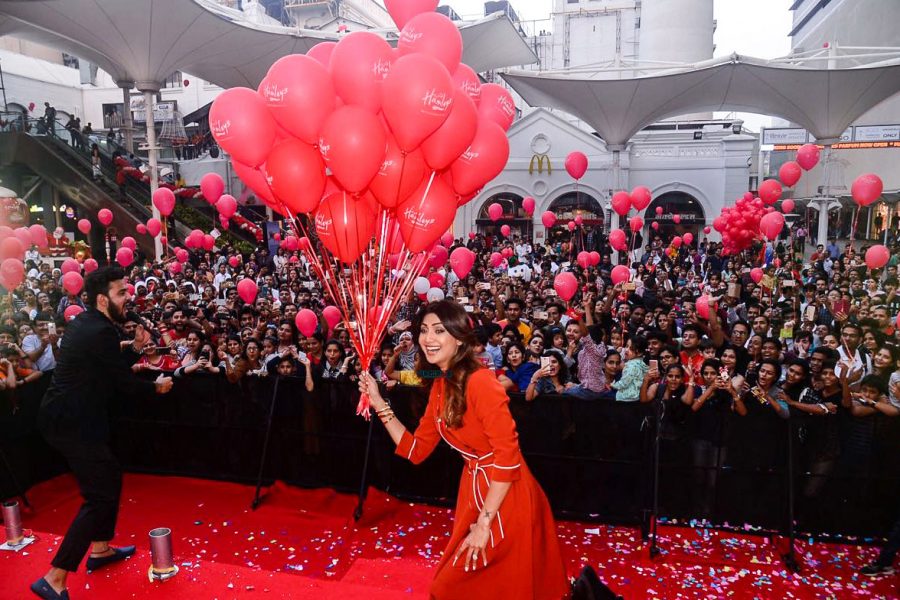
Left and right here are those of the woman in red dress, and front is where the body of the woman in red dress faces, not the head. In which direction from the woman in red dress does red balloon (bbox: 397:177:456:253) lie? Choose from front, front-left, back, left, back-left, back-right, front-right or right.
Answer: back-right

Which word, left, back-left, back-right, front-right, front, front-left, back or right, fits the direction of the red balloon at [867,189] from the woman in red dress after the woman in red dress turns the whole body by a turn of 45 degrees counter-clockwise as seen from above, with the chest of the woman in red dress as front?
back-left

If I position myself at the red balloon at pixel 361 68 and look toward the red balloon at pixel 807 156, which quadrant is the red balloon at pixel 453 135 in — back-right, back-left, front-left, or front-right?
front-right

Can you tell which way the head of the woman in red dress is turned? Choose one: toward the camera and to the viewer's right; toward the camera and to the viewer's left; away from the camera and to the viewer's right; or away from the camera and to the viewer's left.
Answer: toward the camera and to the viewer's left

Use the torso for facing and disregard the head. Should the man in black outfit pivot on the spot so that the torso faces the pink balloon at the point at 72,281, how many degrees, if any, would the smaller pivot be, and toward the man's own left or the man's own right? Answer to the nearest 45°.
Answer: approximately 90° to the man's own left

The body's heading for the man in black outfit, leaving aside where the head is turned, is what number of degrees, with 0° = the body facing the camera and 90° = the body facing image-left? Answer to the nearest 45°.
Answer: approximately 270°

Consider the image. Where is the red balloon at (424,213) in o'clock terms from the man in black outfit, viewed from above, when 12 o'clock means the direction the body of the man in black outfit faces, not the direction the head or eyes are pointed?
The red balloon is roughly at 12 o'clock from the man in black outfit.

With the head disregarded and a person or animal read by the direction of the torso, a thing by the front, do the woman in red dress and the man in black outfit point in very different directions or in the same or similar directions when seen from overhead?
very different directions

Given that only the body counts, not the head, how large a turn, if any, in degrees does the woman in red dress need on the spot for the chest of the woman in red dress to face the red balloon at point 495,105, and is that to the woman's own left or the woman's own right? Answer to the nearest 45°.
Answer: approximately 135° to the woman's own right

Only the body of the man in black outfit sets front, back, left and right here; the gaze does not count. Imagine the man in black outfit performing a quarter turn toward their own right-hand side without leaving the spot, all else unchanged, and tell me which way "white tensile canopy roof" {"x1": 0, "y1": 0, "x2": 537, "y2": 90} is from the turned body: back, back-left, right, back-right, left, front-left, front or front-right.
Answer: back

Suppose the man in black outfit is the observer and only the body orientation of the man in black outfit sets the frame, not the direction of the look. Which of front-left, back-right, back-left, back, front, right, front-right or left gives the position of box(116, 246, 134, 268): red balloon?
left

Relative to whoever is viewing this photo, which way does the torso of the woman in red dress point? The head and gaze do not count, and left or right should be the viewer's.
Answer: facing the viewer and to the left of the viewer

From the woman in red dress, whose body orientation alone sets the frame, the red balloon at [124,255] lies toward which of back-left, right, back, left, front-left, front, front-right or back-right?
right

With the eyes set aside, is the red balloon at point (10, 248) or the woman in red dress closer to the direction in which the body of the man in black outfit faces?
the woman in red dress

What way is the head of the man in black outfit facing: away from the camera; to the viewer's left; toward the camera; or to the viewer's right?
to the viewer's right

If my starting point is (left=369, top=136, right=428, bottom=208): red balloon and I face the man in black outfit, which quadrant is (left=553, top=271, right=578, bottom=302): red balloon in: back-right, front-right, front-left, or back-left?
back-right

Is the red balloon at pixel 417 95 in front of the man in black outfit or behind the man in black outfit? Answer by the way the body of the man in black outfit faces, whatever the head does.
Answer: in front

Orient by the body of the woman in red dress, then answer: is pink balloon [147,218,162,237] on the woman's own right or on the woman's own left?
on the woman's own right
